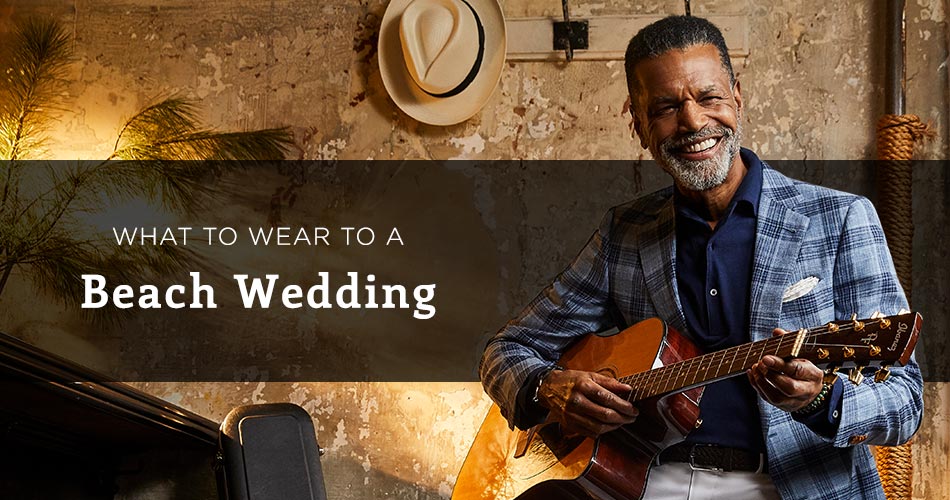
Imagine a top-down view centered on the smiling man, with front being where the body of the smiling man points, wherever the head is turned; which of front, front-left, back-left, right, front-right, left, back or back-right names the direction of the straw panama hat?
back-right

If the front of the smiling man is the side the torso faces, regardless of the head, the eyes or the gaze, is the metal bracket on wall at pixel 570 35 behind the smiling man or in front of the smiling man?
behind

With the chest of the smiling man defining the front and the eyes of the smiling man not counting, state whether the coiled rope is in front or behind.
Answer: behind

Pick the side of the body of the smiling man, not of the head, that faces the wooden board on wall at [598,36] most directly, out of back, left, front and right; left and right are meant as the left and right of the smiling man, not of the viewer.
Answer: back

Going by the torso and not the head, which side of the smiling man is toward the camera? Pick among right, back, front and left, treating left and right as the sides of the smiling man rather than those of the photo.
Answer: front
